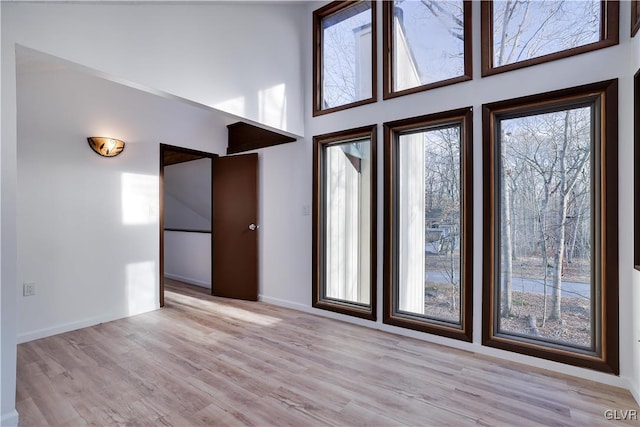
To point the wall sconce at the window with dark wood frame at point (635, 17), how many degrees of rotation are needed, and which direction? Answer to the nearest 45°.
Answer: approximately 45° to its left

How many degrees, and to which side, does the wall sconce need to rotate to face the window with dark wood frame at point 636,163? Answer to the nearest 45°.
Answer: approximately 45° to its left

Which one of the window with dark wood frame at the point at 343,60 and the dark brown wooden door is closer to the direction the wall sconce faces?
the window with dark wood frame

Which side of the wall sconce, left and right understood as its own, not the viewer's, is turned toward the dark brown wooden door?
left

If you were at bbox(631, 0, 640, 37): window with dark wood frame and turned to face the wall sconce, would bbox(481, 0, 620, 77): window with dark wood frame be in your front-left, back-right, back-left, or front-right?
front-right

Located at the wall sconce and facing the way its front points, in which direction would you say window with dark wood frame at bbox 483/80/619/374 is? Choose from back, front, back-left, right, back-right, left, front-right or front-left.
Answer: front-left

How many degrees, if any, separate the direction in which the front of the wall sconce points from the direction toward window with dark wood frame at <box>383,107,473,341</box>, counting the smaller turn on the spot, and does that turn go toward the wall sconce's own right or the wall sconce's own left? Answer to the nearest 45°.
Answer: approximately 45° to the wall sconce's own left

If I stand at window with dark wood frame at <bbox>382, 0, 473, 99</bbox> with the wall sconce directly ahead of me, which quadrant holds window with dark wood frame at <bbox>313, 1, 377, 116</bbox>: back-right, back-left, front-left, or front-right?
front-right

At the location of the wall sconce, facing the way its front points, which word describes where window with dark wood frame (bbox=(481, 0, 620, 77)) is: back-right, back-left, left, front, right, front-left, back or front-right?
front-left

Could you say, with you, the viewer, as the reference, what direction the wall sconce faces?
facing the viewer

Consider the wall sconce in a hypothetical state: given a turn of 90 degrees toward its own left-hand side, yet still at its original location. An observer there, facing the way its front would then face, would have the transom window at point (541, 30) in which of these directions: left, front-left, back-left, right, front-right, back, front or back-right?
front-right

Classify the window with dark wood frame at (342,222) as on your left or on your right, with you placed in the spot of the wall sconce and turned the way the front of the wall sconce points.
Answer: on your left
